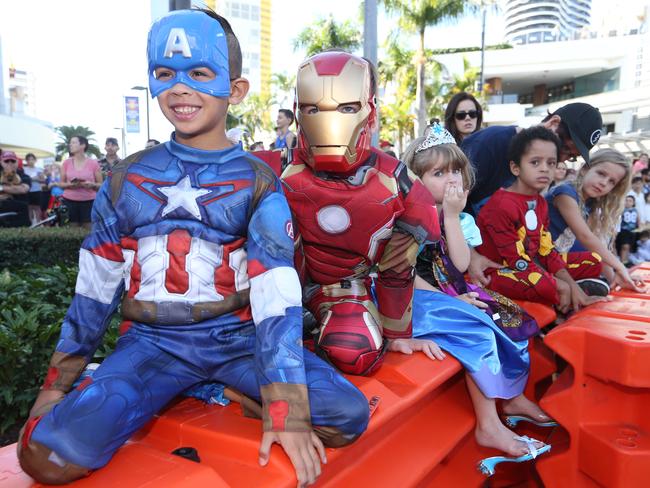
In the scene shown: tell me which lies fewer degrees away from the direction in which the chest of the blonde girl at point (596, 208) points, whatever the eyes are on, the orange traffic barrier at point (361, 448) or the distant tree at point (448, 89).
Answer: the orange traffic barrier
